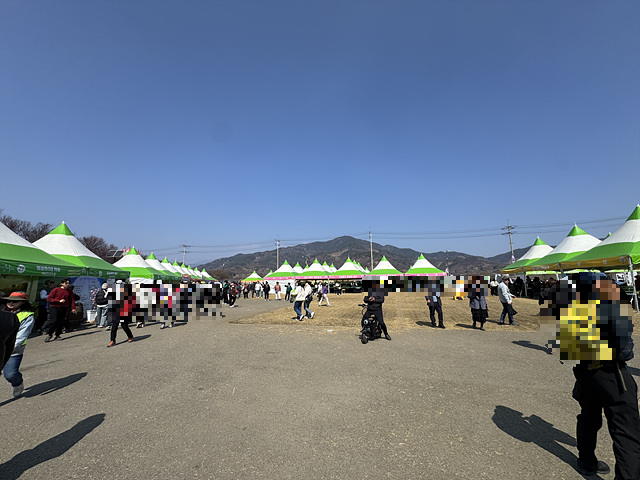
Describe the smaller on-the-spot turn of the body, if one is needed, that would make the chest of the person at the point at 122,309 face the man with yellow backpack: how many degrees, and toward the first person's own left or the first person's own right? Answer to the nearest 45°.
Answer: approximately 45° to the first person's own left

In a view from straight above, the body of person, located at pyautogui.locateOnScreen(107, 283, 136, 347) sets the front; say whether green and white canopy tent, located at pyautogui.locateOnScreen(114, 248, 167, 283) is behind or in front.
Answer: behind

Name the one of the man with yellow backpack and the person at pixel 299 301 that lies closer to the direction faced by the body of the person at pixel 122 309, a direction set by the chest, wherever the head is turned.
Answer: the man with yellow backpack

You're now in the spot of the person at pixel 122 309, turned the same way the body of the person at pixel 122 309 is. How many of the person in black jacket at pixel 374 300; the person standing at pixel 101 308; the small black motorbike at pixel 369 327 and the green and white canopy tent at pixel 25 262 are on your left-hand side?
2

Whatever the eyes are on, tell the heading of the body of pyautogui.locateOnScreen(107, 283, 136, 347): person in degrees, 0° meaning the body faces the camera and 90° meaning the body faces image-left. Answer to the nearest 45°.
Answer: approximately 45°

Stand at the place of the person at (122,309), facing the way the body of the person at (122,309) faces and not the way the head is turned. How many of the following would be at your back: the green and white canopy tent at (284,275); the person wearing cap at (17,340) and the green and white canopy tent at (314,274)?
2

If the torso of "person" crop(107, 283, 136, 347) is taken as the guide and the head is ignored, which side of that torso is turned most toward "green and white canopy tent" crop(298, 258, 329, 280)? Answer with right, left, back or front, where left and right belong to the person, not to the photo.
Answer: back

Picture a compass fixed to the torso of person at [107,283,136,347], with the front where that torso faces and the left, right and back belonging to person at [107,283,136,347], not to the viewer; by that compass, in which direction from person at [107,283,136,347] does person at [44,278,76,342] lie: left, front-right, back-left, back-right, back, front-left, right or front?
right

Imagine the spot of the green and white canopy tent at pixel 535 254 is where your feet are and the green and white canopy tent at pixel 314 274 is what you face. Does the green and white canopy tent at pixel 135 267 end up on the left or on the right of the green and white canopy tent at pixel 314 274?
left

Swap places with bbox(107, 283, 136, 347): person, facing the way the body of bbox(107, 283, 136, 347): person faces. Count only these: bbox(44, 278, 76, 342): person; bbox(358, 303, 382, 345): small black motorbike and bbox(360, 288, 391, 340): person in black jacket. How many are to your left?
2

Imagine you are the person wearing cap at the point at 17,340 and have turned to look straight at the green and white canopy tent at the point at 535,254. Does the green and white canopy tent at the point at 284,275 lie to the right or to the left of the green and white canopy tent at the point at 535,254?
left

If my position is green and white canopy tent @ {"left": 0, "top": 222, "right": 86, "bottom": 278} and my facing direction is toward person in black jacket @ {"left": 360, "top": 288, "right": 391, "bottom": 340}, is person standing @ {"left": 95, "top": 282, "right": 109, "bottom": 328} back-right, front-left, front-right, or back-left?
front-left

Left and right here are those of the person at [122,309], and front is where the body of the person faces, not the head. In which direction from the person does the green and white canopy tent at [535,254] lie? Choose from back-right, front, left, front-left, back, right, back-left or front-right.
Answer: back-left

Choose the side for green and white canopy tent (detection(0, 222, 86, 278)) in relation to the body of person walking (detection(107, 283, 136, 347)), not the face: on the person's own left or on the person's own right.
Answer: on the person's own right
